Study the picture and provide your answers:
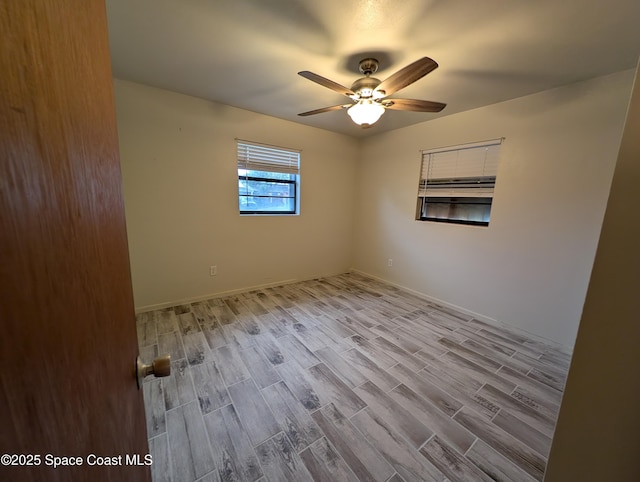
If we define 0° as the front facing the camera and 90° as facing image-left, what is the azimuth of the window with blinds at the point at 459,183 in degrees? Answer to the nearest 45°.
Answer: approximately 45°
